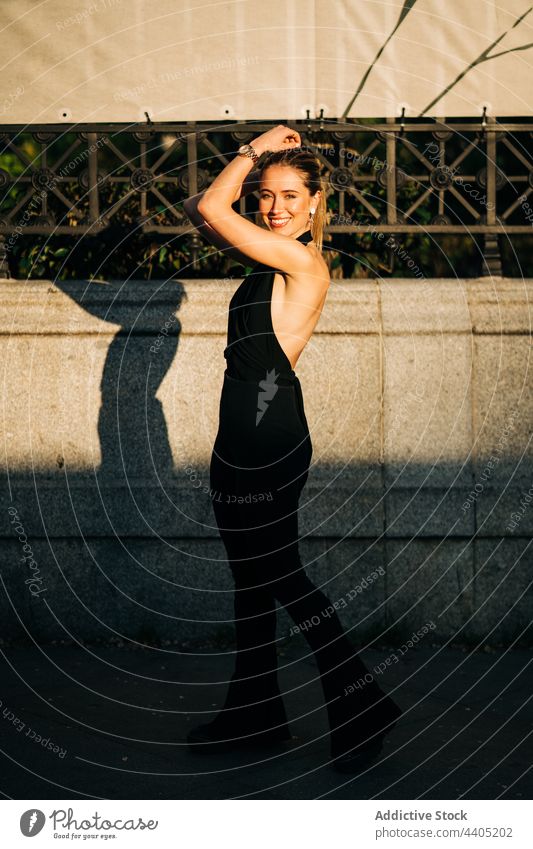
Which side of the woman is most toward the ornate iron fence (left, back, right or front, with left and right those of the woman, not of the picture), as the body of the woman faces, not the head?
right

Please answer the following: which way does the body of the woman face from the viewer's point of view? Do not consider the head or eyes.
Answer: to the viewer's left
